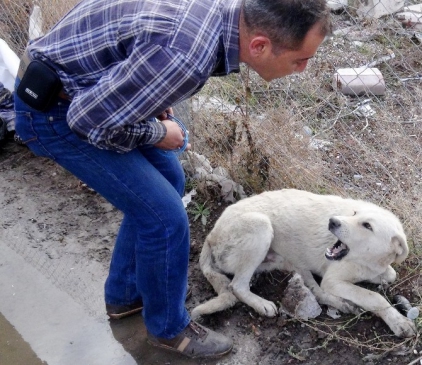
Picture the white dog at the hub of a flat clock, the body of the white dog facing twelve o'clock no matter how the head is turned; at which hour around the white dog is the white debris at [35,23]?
The white debris is roughly at 7 o'clock from the white dog.

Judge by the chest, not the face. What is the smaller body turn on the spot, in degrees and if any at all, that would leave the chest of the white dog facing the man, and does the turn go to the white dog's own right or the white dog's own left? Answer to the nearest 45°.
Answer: approximately 135° to the white dog's own right

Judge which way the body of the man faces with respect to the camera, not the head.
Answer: to the viewer's right

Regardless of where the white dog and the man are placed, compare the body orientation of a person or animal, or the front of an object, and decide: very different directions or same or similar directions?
same or similar directions

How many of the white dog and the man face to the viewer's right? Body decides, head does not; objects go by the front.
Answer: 2

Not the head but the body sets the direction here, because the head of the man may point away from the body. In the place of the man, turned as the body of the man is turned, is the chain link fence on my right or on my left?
on my left

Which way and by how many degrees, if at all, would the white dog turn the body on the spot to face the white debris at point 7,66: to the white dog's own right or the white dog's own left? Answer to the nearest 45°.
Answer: approximately 180°

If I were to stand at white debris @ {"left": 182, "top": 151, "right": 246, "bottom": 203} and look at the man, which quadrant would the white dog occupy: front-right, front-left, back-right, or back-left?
front-left

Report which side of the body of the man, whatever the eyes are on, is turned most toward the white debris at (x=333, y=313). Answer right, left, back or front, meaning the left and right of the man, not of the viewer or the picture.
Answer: front

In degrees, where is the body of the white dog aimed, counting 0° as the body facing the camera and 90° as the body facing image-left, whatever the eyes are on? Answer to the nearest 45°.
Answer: approximately 270°

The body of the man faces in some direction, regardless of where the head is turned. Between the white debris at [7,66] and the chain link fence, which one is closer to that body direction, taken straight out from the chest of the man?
the chain link fence

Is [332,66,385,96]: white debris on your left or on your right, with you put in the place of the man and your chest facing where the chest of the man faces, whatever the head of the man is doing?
on your left

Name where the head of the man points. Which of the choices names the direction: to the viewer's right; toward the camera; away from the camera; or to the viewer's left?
to the viewer's right
